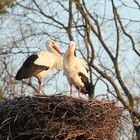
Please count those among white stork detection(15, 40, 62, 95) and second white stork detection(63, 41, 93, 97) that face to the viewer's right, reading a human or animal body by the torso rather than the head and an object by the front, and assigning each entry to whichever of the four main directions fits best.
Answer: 1

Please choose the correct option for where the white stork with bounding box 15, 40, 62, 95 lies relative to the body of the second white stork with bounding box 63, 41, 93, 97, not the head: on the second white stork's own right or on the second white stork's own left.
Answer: on the second white stork's own right

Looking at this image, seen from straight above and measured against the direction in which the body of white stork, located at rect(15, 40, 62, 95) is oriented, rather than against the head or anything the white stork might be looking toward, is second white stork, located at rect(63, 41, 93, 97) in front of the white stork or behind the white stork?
in front

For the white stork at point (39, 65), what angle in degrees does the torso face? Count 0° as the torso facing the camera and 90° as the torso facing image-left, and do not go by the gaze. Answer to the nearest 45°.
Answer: approximately 270°
